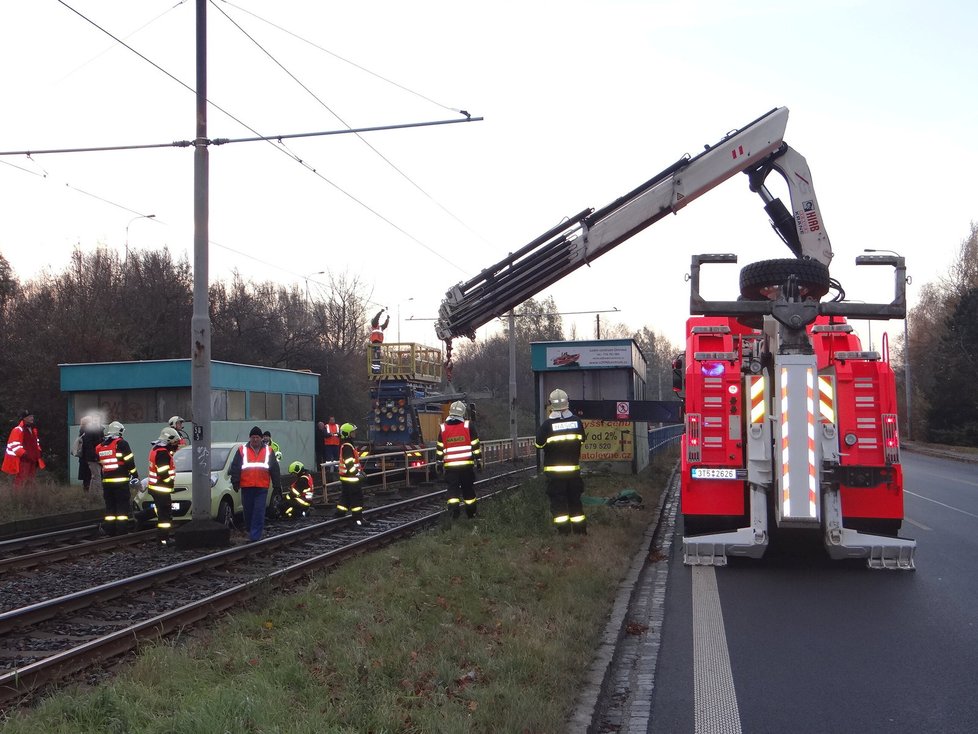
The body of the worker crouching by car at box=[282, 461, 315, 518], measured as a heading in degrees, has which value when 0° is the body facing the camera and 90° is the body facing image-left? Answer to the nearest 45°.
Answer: approximately 90°

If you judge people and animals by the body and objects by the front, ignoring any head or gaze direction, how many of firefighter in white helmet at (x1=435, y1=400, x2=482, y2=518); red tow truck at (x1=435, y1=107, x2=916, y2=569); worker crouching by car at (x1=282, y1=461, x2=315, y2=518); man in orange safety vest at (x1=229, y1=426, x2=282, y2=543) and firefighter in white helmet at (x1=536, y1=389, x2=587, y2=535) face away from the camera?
3

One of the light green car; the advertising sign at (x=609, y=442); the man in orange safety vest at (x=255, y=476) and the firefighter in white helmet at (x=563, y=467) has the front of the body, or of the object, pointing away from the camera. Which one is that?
the firefighter in white helmet

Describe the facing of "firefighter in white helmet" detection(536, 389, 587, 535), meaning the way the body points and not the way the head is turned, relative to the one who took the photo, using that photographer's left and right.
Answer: facing away from the viewer

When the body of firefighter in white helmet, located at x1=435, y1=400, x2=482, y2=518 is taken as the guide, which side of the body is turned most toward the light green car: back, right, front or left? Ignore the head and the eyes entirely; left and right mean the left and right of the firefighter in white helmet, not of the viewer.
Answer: left

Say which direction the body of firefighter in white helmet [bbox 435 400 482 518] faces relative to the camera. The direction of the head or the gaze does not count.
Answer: away from the camera

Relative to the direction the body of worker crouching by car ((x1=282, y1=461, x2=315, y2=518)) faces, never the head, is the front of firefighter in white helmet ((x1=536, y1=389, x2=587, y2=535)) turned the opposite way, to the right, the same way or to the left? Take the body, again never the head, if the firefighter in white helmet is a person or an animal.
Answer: to the right

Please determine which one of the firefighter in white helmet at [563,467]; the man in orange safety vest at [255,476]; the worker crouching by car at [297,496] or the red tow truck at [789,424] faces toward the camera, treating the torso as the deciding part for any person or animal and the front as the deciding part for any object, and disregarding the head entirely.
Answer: the man in orange safety vest

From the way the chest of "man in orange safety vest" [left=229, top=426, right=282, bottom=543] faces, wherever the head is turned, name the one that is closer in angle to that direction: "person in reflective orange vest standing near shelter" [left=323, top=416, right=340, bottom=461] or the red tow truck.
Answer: the red tow truck

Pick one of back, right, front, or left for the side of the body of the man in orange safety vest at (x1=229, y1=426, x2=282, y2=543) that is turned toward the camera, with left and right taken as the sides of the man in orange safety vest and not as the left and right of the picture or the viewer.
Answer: front

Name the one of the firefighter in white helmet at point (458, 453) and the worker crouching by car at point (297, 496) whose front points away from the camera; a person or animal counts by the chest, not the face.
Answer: the firefighter in white helmet

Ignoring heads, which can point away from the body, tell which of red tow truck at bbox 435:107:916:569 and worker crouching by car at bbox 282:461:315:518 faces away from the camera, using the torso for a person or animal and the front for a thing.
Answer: the red tow truck

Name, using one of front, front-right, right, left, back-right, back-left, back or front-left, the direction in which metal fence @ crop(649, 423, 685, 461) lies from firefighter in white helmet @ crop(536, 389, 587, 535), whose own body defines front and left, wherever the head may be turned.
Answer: front

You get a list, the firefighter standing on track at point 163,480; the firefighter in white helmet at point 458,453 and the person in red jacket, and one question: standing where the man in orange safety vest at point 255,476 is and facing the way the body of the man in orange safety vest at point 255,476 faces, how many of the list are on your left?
1

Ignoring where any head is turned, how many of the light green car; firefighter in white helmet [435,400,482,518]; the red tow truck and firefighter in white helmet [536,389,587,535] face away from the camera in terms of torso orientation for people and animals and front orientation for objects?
3
